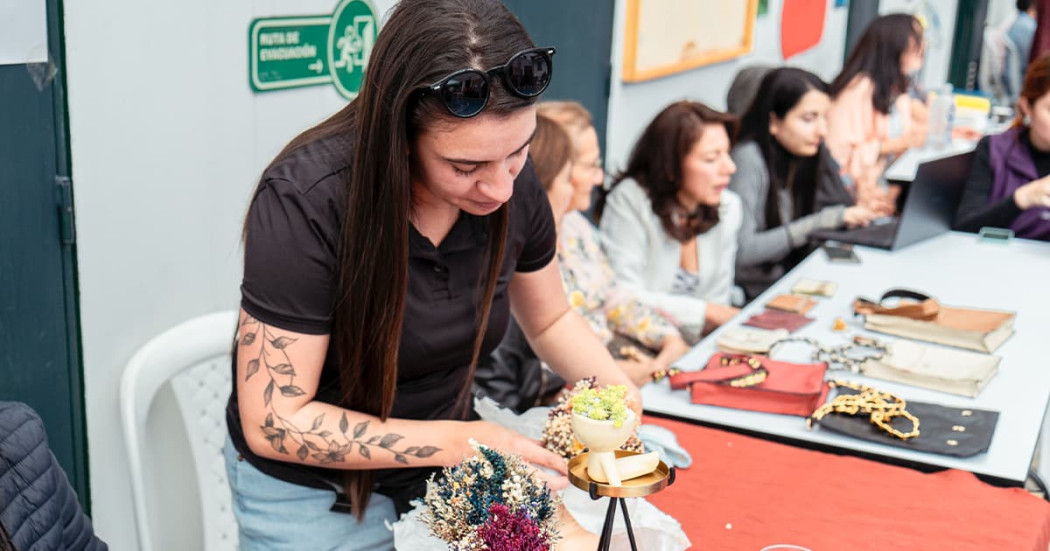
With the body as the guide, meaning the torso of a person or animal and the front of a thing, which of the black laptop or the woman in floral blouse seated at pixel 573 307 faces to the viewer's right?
the woman in floral blouse seated

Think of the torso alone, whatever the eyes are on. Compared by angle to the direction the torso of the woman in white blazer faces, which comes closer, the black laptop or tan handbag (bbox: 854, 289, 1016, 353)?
the tan handbag

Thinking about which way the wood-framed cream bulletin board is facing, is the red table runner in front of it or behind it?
in front

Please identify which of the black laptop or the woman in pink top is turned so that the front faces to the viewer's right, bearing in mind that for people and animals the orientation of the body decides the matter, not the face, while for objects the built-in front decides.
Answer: the woman in pink top

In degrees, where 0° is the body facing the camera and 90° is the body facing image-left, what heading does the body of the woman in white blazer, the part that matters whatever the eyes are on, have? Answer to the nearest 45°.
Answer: approximately 315°

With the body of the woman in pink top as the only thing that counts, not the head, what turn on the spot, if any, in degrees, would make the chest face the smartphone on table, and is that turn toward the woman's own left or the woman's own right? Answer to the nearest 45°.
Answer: approximately 90° to the woman's own right

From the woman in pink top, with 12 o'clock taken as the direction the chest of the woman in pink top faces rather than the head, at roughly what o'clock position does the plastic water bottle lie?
The plastic water bottle is roughly at 12 o'clock from the woman in pink top.

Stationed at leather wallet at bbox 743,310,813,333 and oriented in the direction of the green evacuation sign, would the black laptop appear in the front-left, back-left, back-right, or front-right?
back-right

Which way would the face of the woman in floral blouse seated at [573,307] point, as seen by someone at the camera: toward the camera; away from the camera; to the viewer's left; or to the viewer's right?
to the viewer's right

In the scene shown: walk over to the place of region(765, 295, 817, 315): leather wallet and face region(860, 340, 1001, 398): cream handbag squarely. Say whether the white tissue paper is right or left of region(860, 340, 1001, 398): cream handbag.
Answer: right

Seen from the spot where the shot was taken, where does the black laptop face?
facing away from the viewer and to the left of the viewer

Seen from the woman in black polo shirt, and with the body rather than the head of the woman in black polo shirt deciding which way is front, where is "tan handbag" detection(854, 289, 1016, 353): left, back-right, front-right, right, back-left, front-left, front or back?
left

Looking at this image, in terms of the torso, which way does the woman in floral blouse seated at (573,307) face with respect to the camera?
to the viewer's right

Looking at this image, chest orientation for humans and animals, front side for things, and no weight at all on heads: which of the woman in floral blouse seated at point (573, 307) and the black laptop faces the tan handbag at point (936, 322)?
the woman in floral blouse seated

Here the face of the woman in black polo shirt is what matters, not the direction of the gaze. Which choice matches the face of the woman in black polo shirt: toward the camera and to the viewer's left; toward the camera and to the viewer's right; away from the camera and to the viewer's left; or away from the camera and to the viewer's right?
toward the camera and to the viewer's right
